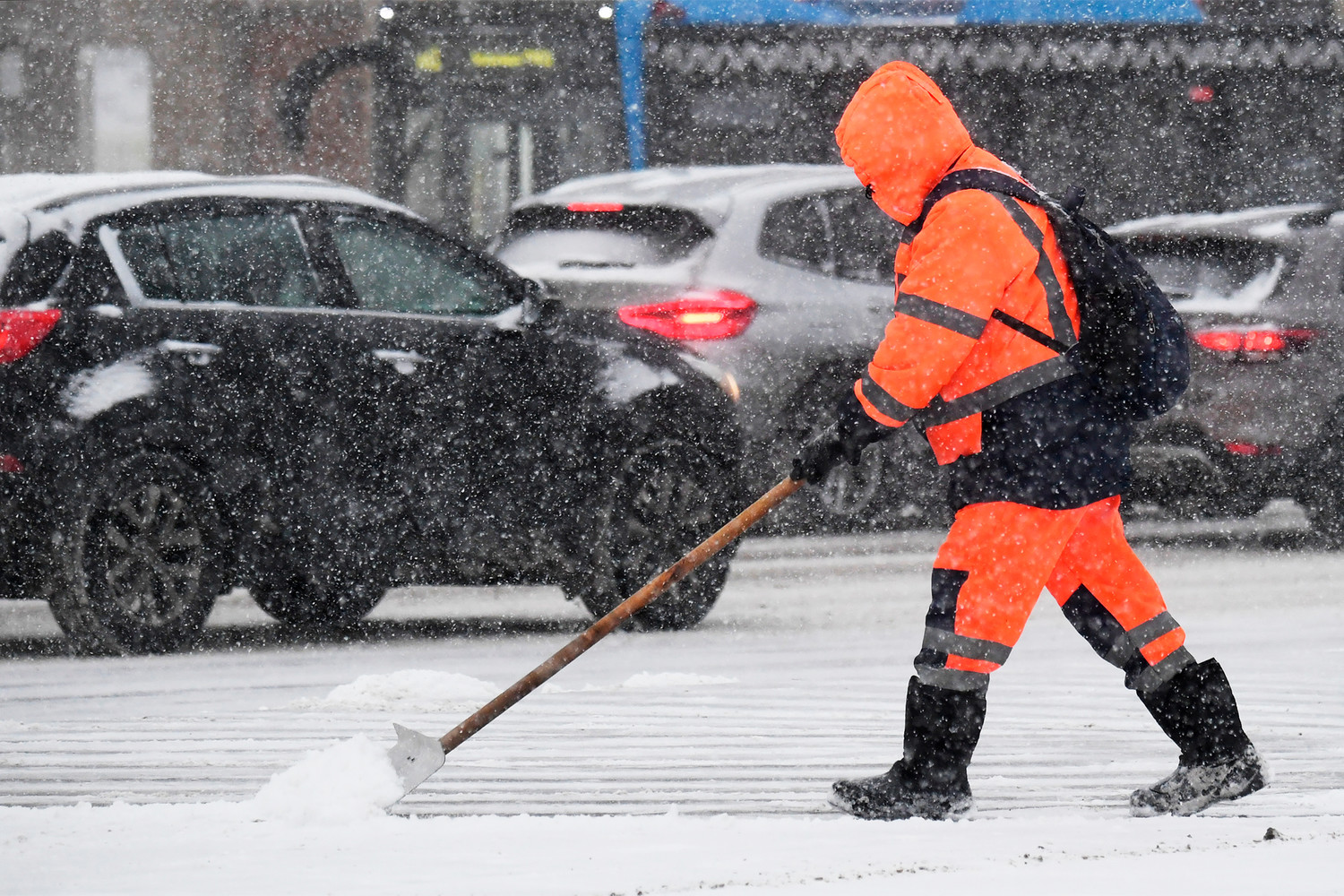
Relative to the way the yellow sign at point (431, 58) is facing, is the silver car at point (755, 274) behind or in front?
in front

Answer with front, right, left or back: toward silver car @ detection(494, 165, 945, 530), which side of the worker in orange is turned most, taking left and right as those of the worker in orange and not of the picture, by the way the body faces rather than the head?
right

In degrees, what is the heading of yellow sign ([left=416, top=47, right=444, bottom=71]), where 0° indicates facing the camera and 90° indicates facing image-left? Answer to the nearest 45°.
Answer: approximately 0°

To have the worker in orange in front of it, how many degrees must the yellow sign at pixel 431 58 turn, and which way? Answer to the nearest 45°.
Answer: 0° — it already faces them

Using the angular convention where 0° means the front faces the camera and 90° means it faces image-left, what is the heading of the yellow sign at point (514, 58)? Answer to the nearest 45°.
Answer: approximately 0°

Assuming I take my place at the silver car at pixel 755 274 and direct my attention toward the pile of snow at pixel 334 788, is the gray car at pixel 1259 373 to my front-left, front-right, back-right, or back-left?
back-left

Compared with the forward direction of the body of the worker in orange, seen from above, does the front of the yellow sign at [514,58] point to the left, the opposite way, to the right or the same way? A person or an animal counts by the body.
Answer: to the left

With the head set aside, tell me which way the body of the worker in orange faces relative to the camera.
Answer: to the viewer's left

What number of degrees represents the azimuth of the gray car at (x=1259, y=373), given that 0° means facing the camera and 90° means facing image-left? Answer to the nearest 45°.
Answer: approximately 225°

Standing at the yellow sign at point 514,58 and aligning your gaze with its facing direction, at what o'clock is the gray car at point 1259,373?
The gray car is roughly at 11 o'clock from the yellow sign.

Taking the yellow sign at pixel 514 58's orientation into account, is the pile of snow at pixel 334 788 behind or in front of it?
in front

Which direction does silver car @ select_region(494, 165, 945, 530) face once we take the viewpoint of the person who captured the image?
facing away from the viewer and to the right of the viewer

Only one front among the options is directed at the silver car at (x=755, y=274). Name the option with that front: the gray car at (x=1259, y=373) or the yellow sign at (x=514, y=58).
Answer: the yellow sign

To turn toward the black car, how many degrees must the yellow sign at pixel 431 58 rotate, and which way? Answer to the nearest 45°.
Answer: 0° — it already faces it

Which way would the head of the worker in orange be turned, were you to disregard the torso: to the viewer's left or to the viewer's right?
to the viewer's left
